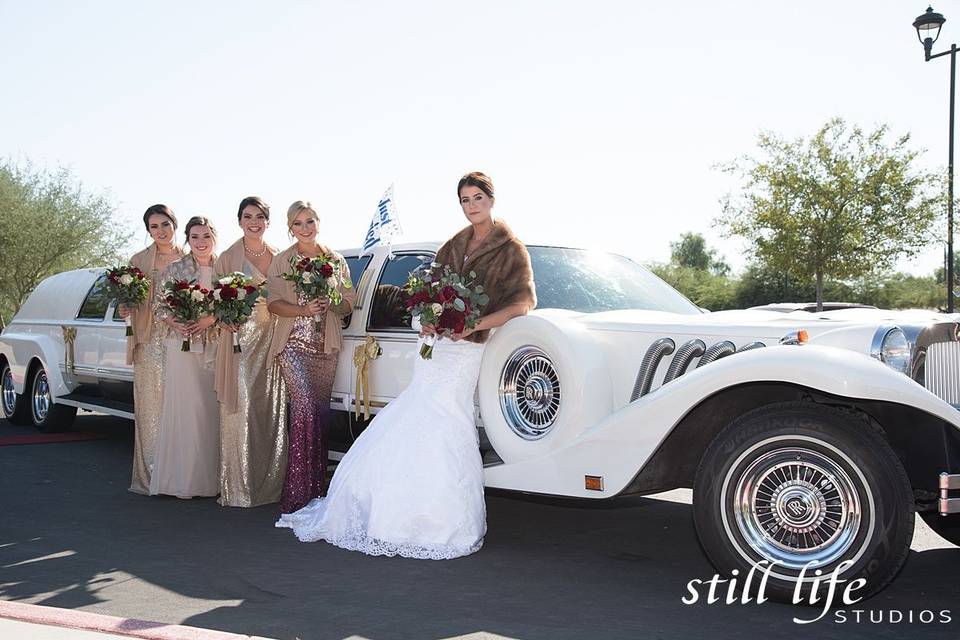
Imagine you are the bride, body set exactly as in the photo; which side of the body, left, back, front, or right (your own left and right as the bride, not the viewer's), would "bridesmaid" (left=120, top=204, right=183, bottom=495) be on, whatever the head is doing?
right

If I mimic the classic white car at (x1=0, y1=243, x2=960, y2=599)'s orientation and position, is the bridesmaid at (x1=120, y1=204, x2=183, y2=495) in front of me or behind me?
behind

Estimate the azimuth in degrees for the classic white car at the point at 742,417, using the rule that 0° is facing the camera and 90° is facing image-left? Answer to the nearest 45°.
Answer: approximately 315°

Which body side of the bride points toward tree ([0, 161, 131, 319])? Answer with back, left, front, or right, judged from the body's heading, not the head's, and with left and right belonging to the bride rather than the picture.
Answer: right

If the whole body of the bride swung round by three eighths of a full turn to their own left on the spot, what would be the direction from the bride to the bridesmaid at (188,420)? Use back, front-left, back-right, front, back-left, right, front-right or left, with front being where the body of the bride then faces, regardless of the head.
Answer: back-left

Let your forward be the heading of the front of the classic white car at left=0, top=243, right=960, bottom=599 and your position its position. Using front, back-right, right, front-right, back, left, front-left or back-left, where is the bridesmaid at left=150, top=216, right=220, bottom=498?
back

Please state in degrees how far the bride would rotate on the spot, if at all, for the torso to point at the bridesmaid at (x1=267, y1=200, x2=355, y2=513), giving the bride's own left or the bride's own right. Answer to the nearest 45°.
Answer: approximately 90° to the bride's own right

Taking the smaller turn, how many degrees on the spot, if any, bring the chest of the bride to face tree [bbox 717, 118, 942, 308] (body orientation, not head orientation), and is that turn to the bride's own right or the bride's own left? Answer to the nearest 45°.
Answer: approximately 180°

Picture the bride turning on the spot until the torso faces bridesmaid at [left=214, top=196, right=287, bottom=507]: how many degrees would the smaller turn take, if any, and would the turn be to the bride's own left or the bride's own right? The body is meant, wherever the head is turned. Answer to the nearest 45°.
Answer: approximately 90° to the bride's own right

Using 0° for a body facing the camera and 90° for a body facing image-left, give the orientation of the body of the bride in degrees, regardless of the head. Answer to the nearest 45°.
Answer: approximately 45°

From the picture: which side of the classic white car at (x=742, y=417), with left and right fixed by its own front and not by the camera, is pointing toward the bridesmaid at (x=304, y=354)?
back
